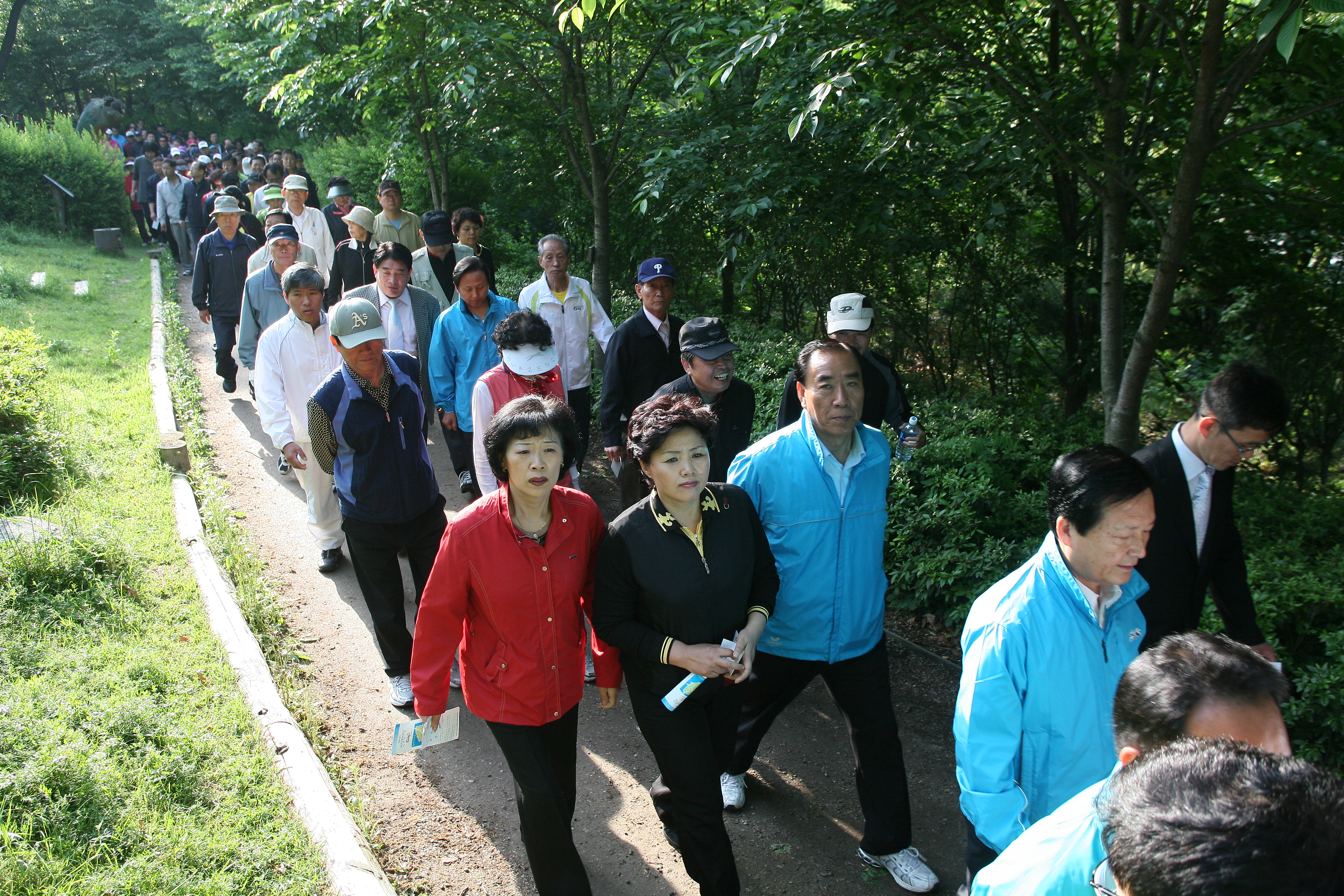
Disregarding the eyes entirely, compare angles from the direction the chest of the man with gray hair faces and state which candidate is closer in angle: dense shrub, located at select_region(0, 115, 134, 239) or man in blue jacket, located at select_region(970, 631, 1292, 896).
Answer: the man in blue jacket

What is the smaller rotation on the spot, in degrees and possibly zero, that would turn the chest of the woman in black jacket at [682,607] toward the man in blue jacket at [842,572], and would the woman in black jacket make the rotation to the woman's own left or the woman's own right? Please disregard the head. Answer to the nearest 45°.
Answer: approximately 90° to the woman's own left

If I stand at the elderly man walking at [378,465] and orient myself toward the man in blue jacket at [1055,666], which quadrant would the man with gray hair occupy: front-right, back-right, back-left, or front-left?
back-left

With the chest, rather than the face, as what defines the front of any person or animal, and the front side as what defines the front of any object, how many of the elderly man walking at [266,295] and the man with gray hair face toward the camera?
2

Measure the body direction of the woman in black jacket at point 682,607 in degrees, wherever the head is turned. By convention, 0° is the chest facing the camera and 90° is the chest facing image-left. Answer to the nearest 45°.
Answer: approximately 315°

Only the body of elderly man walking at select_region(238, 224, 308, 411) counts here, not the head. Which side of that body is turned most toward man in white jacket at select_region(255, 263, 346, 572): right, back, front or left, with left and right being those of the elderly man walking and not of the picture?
front

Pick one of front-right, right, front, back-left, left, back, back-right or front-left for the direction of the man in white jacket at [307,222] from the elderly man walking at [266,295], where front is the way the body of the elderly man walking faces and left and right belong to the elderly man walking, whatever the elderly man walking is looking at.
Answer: back

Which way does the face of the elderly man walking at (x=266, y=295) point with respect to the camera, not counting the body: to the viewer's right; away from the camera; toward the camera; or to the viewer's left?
toward the camera

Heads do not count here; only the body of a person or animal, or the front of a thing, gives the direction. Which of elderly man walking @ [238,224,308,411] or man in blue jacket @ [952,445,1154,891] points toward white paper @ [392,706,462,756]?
the elderly man walking

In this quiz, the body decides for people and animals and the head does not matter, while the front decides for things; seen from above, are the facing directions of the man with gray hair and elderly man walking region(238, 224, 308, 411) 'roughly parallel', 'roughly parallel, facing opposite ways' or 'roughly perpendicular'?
roughly parallel

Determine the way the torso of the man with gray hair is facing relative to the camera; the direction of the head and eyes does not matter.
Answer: toward the camera

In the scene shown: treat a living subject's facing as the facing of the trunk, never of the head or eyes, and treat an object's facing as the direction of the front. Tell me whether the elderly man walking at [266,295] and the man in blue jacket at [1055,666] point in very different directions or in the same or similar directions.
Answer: same or similar directions

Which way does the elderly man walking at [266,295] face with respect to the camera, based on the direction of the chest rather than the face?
toward the camera

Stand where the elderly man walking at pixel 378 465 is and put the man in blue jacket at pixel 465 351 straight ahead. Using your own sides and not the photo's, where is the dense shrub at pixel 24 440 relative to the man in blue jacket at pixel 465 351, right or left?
left

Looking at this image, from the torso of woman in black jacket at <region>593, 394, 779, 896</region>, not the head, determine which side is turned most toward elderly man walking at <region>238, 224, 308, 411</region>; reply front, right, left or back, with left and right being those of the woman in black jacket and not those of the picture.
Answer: back
